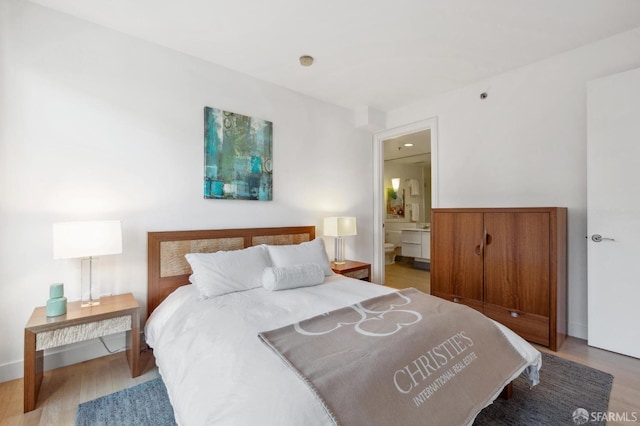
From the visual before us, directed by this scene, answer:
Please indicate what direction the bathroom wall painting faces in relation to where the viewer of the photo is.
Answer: facing the viewer and to the left of the viewer

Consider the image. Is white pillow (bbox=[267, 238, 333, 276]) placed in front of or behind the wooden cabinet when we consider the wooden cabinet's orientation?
in front

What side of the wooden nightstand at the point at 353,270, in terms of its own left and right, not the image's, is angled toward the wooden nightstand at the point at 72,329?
right

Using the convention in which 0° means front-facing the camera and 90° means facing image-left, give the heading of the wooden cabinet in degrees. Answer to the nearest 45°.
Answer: approximately 45°

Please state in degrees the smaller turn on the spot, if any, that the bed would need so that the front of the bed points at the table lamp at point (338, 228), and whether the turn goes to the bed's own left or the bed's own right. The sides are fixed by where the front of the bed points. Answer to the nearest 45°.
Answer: approximately 135° to the bed's own left

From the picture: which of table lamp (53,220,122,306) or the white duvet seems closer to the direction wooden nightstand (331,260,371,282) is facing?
the white duvet

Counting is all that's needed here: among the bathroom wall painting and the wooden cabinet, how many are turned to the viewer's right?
0

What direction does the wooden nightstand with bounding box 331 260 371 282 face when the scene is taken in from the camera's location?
facing the viewer and to the right of the viewer

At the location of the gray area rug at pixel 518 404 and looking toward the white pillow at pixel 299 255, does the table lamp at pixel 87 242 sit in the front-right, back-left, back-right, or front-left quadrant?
front-left

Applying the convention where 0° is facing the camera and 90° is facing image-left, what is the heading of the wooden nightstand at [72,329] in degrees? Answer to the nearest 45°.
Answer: approximately 315°
